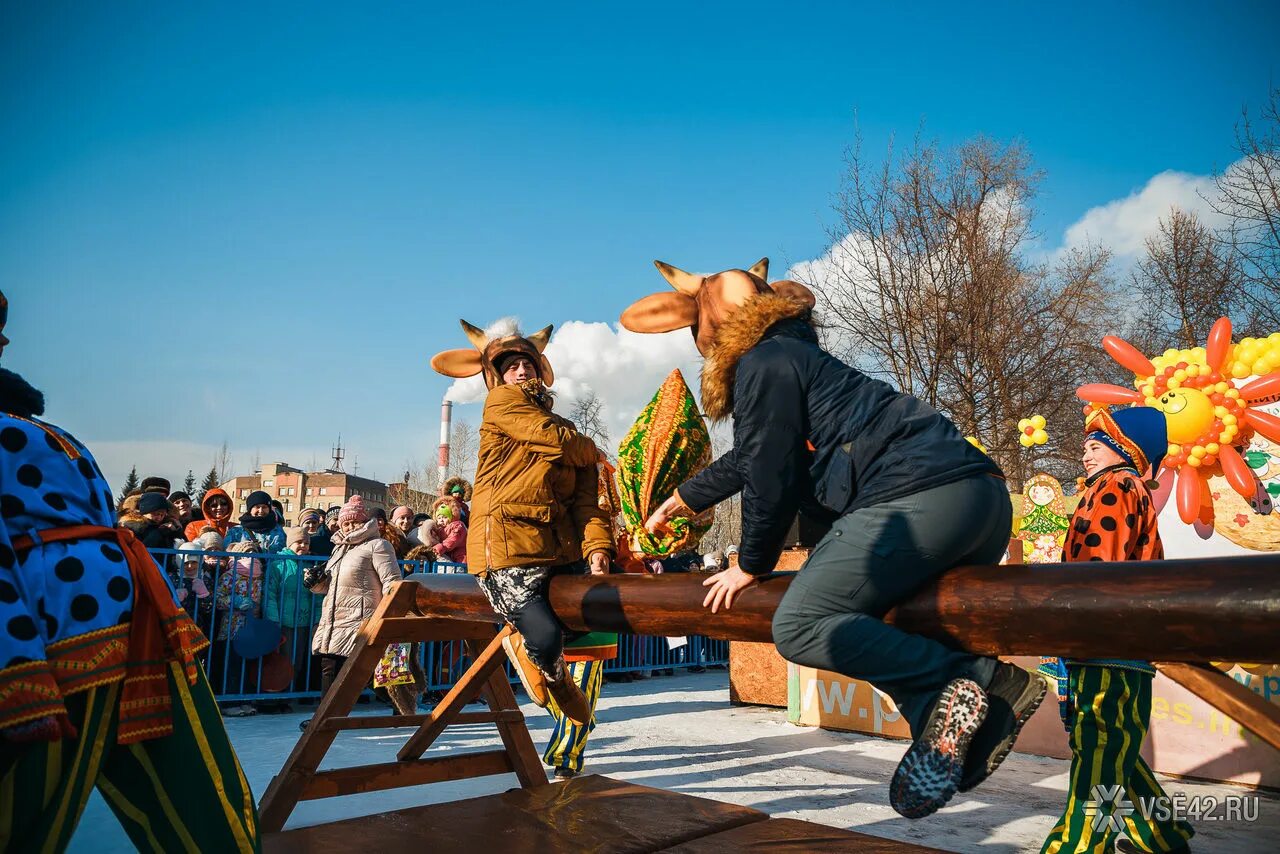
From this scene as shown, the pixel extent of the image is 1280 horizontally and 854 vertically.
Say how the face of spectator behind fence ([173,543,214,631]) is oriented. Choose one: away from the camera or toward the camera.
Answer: toward the camera

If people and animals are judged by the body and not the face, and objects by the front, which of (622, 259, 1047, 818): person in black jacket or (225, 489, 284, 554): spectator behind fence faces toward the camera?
the spectator behind fence

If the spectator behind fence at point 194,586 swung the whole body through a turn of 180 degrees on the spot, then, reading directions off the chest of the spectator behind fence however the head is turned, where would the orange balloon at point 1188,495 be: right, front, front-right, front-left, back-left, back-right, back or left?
back-right

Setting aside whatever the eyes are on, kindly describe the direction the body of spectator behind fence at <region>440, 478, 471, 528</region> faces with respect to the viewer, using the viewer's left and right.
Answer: facing the viewer

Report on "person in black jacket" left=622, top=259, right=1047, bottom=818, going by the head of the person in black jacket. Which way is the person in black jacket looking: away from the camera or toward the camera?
away from the camera

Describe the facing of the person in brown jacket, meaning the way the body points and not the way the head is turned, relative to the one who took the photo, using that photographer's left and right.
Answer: facing the viewer and to the right of the viewer

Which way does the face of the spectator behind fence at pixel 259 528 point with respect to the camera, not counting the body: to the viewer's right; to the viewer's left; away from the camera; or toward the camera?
toward the camera

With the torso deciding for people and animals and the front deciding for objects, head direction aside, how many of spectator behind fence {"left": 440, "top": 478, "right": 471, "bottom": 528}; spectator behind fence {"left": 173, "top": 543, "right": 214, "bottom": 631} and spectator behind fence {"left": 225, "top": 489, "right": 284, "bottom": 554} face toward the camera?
3

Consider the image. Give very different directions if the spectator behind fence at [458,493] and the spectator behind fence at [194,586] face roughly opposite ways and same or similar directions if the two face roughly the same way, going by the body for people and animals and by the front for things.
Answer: same or similar directions

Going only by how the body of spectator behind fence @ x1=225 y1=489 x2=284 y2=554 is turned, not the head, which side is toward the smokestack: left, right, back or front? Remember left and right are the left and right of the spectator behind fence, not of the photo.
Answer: back

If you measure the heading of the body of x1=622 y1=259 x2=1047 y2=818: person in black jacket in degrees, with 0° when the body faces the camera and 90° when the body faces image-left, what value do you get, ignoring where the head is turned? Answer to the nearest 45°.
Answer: approximately 135°

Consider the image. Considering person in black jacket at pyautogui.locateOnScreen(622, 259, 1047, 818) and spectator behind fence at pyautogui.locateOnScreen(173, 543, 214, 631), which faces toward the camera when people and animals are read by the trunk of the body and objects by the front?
the spectator behind fence

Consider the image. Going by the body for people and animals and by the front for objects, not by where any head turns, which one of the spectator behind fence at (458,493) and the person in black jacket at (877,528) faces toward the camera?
the spectator behind fence

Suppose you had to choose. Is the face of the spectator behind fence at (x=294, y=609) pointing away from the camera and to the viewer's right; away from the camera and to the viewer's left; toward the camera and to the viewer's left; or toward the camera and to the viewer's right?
toward the camera and to the viewer's right

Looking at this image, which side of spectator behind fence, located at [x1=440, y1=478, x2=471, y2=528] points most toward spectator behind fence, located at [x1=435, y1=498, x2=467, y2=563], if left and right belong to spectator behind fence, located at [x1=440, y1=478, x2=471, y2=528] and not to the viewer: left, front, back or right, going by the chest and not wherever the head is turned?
front

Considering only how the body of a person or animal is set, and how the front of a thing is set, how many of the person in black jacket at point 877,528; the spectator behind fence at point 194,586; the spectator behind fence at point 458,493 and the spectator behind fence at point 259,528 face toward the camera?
3

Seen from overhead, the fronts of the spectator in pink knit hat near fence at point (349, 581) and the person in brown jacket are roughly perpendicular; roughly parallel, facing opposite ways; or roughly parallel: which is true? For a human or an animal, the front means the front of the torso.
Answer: roughly perpendicular

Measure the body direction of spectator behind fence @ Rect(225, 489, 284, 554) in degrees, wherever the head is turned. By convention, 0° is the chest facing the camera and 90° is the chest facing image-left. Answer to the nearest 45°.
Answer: approximately 0°
